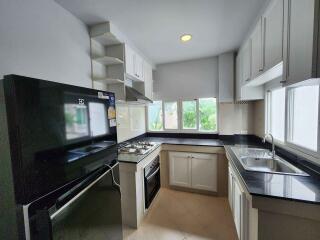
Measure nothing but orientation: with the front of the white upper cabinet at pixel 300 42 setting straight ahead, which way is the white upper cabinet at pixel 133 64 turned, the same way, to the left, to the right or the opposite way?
the opposite way

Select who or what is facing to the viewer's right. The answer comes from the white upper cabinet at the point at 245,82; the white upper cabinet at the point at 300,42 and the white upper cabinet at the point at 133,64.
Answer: the white upper cabinet at the point at 133,64

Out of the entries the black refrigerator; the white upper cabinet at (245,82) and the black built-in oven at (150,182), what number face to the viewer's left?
1

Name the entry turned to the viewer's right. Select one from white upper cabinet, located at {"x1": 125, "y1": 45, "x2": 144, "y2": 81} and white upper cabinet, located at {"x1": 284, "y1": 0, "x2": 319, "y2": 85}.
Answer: white upper cabinet, located at {"x1": 125, "y1": 45, "x2": 144, "y2": 81}

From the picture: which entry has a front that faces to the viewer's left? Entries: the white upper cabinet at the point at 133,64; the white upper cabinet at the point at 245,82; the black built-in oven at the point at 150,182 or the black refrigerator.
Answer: the white upper cabinet at the point at 245,82

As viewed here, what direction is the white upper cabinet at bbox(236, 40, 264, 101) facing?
to the viewer's left

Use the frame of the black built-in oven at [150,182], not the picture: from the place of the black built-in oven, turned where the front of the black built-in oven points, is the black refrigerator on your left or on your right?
on your right

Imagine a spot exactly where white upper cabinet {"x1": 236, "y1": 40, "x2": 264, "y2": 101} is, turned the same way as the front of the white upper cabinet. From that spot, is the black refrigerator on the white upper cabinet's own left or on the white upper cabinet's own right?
on the white upper cabinet's own left

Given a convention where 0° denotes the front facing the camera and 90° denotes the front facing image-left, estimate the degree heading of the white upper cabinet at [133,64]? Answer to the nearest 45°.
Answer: approximately 270°
